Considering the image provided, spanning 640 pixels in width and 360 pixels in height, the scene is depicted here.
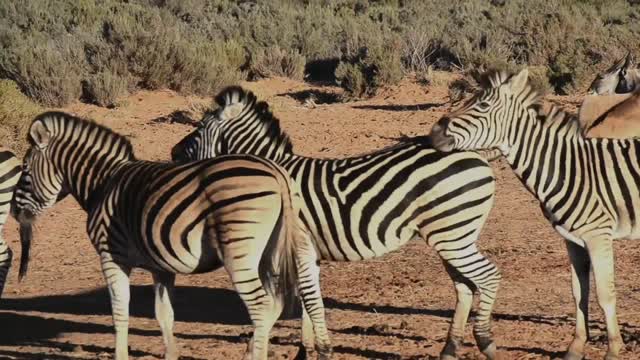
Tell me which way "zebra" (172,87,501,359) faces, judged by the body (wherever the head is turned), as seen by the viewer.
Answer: to the viewer's left

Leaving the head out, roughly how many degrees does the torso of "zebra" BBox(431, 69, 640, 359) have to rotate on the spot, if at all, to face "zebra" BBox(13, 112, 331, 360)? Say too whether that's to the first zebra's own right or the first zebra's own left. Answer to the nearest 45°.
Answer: approximately 45° to the first zebra's own left

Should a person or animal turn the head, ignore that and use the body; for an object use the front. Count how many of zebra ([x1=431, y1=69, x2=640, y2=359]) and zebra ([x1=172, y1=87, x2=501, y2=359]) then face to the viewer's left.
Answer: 2

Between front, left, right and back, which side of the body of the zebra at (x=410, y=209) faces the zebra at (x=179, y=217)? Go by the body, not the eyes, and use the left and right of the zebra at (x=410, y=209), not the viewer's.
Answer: front

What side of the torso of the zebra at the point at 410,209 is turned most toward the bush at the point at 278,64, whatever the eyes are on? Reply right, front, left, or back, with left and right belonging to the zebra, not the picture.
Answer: right

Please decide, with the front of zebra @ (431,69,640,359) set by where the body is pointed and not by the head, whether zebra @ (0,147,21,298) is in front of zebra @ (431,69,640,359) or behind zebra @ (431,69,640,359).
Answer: in front

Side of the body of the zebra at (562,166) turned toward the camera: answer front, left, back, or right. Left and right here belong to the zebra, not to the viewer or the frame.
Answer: left
